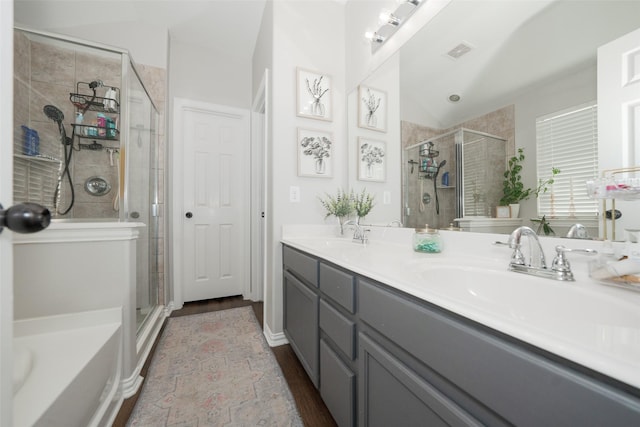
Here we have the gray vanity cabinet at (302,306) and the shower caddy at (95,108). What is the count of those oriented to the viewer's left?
1

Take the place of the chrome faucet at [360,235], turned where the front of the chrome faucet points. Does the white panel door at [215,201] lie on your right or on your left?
on your right

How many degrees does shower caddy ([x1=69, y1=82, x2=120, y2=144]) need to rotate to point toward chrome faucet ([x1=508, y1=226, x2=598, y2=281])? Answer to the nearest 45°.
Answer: approximately 45° to its left

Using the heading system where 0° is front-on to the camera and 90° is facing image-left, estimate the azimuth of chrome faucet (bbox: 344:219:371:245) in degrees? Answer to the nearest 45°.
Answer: approximately 45°

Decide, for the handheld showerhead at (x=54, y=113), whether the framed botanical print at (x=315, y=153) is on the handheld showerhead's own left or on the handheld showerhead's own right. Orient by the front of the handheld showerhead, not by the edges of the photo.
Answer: on the handheld showerhead's own left

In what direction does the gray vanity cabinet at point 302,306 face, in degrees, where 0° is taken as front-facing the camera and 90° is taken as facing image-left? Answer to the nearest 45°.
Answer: approximately 90°

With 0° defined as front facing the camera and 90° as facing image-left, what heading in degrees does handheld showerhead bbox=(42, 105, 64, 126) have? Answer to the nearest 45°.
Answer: approximately 45°
